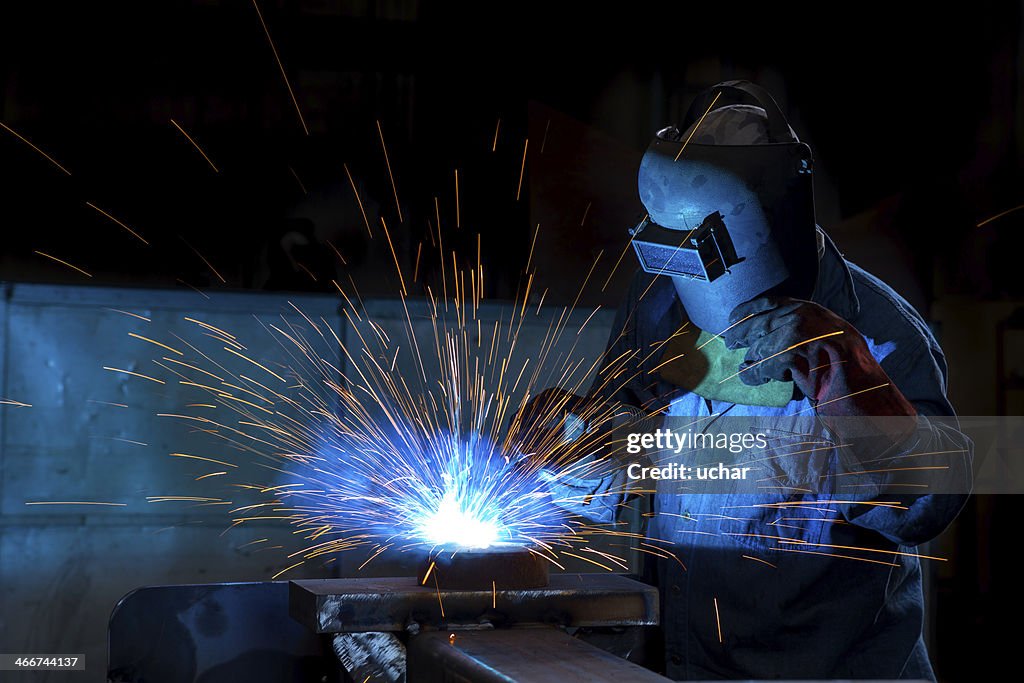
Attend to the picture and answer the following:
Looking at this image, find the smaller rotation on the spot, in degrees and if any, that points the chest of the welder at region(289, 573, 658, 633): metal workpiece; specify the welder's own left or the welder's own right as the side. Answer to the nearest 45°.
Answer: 0° — they already face it

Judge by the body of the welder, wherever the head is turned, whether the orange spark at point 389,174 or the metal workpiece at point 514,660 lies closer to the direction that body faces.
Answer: the metal workpiece

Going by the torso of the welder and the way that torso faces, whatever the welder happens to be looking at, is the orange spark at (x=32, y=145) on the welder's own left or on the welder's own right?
on the welder's own right

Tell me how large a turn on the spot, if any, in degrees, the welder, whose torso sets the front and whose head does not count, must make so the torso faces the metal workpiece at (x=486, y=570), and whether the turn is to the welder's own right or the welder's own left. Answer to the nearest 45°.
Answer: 0° — they already face it

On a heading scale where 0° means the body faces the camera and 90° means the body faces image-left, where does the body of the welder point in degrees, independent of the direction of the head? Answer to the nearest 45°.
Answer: approximately 45°
